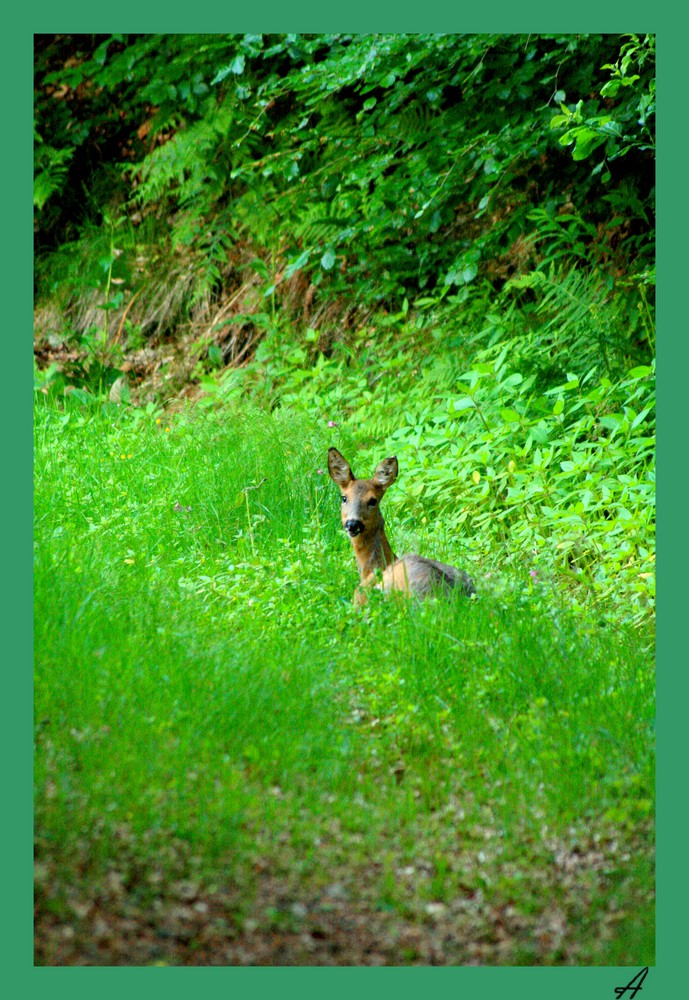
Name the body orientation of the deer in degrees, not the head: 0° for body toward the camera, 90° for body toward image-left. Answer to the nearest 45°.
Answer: approximately 45°
